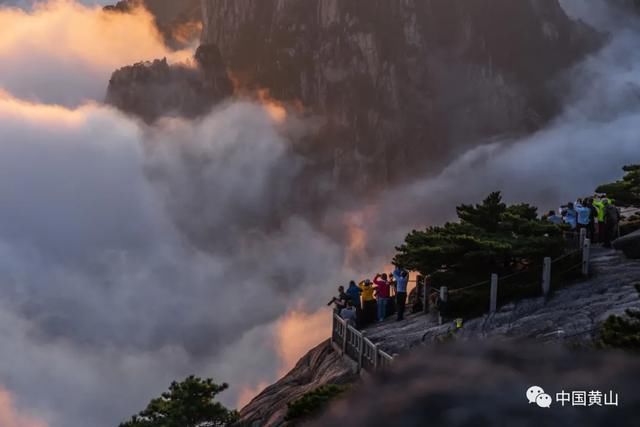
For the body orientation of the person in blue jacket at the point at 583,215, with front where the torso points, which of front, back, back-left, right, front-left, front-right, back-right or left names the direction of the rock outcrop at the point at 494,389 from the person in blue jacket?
back-left

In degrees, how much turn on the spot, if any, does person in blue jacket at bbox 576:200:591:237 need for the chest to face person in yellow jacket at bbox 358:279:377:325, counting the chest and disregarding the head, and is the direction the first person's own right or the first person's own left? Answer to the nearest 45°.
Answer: approximately 90° to the first person's own left

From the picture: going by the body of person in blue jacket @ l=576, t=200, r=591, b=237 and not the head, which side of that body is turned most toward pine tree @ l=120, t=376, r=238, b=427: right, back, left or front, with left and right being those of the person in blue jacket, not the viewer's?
left

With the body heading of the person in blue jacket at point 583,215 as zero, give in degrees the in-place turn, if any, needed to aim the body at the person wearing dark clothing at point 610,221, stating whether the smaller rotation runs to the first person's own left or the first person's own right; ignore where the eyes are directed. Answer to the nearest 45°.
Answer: approximately 90° to the first person's own right

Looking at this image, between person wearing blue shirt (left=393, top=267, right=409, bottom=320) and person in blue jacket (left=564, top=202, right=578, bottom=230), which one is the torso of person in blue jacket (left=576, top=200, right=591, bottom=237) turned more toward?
the person in blue jacket

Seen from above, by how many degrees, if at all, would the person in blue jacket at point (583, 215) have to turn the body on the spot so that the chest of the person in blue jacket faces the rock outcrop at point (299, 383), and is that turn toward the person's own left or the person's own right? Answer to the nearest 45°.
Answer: approximately 45° to the person's own left

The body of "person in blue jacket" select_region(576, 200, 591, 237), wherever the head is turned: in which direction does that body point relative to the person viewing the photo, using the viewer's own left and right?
facing away from the viewer and to the left of the viewer

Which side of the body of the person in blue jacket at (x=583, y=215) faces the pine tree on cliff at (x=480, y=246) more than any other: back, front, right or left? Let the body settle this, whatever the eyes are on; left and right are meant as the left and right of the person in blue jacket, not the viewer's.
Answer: left
